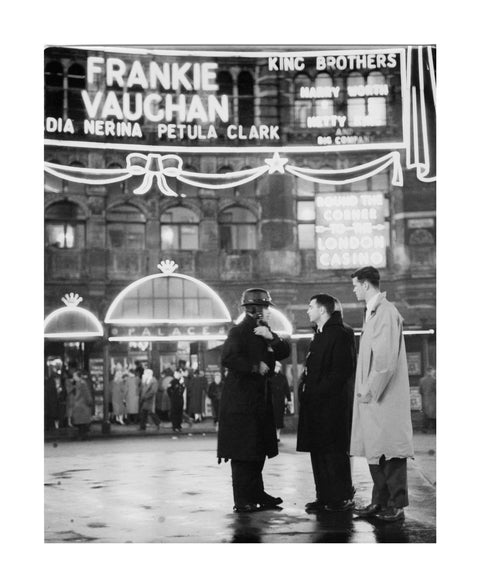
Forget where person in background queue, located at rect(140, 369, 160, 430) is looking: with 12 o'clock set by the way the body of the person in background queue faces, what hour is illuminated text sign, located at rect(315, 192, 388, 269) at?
The illuminated text sign is roughly at 7 o'clock from the person in background queue.

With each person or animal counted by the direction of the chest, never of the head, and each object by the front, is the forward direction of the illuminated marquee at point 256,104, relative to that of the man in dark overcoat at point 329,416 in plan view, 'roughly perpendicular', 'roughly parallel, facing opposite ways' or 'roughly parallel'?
roughly perpendicular

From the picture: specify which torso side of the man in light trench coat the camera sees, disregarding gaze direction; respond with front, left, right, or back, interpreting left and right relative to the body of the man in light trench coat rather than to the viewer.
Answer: left

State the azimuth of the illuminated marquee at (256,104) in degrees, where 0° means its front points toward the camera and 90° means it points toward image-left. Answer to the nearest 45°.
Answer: approximately 0°
